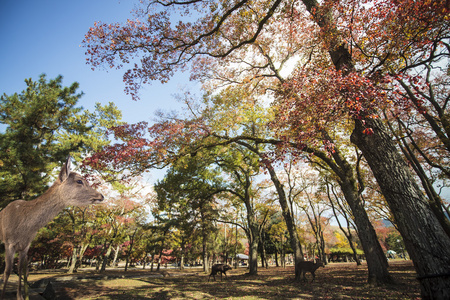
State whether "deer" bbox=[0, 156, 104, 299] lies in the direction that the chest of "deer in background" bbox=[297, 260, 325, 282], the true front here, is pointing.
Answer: no

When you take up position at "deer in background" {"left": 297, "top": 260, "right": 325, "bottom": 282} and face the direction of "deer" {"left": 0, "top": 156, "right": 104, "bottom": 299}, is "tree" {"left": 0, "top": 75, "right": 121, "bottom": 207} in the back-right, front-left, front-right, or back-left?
front-right

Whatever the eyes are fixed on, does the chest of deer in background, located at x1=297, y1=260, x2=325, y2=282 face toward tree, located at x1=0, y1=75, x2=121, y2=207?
no
